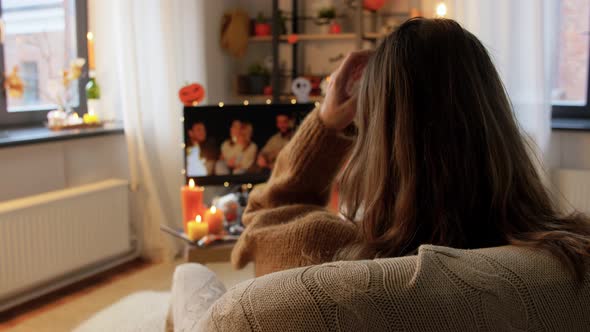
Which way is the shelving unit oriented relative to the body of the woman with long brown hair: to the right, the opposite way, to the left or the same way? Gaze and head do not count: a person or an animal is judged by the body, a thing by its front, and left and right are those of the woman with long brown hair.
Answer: the opposite way

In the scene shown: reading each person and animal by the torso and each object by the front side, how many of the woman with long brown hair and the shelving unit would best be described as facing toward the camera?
1

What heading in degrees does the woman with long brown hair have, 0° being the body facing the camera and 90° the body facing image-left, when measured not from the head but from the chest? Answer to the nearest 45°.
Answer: approximately 180°

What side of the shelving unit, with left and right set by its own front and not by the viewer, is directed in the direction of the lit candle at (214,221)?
front

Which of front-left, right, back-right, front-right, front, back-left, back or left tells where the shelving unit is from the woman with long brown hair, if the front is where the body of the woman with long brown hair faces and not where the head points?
front

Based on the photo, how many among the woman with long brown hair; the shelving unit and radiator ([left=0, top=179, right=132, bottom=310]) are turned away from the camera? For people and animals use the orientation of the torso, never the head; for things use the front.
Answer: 1

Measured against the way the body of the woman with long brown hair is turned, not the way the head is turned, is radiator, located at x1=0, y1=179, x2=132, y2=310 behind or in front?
in front

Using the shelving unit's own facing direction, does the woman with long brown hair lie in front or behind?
in front

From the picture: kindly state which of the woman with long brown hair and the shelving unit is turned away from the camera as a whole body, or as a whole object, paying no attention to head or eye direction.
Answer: the woman with long brown hair

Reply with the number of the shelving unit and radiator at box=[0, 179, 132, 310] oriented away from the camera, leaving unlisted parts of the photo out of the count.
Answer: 0

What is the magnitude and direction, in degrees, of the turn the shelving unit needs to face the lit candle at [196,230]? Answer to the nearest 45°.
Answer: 0° — it already faces it

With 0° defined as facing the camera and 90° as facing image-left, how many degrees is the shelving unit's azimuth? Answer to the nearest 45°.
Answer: approximately 0°

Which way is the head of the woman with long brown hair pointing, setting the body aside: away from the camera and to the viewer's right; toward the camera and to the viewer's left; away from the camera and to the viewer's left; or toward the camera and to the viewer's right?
away from the camera and to the viewer's left
